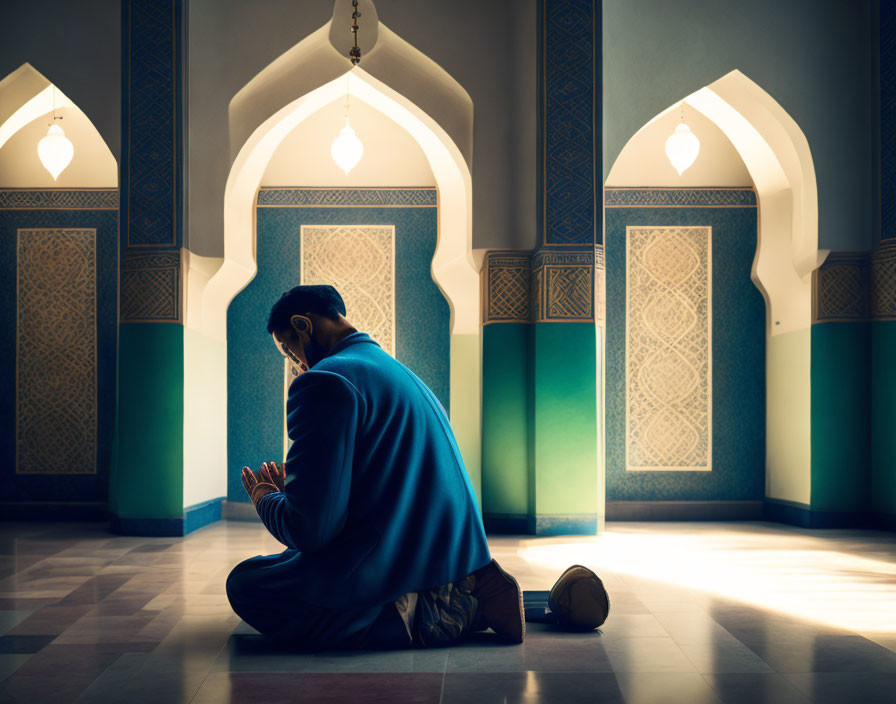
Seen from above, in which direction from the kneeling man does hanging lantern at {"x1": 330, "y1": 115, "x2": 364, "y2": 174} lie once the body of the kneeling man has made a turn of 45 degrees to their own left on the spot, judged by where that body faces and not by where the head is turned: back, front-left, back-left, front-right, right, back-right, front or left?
right

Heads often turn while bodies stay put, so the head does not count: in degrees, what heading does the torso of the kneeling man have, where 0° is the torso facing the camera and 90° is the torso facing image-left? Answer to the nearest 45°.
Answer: approximately 135°

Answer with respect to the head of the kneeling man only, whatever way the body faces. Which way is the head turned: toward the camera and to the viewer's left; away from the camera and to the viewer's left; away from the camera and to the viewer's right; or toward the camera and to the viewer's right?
away from the camera and to the viewer's left

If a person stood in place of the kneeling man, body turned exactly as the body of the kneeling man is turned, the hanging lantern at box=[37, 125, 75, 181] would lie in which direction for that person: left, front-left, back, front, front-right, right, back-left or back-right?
front

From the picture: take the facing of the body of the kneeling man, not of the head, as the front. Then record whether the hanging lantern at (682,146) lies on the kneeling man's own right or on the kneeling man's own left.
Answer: on the kneeling man's own right
